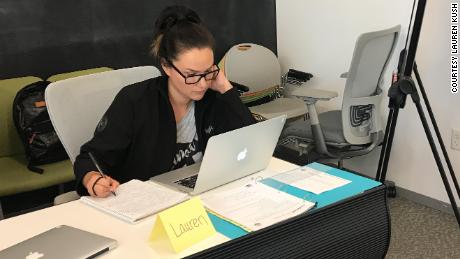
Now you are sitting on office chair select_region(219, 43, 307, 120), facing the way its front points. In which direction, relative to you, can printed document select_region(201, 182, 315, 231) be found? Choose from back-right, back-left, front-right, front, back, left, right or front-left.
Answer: front-right

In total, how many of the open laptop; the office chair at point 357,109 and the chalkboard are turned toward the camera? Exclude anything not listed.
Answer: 1

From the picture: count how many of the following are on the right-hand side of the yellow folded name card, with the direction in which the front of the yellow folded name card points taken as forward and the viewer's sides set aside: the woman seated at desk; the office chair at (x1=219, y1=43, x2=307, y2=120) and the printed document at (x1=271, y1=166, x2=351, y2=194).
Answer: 0

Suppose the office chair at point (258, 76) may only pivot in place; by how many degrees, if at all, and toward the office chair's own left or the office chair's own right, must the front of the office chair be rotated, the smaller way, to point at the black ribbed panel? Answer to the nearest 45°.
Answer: approximately 45° to the office chair's own right

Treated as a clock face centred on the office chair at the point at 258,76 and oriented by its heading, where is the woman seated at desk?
The woman seated at desk is roughly at 2 o'clock from the office chair.

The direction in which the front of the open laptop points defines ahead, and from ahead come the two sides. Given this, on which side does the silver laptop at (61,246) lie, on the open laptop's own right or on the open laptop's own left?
on the open laptop's own left

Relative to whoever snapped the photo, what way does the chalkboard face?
facing the viewer

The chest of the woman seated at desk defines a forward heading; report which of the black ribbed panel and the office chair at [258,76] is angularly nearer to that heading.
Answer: the black ribbed panel

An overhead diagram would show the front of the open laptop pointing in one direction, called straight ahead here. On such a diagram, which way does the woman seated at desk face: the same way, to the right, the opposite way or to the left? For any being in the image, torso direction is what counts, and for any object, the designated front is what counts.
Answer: the opposite way

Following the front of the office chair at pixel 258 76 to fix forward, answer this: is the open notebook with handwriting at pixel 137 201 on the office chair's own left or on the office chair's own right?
on the office chair's own right

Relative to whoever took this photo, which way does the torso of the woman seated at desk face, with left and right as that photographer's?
facing the viewer and to the right of the viewer

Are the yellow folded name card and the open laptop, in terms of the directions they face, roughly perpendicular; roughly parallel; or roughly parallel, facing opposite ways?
roughly parallel, facing opposite ways

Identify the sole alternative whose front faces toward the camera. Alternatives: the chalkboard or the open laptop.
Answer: the chalkboard

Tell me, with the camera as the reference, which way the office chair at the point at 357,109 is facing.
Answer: facing away from the viewer and to the left of the viewer

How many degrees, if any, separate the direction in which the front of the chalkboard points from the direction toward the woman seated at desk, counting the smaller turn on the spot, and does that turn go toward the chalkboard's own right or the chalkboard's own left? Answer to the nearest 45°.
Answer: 0° — it already faces them

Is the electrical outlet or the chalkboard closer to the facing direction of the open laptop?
the chalkboard

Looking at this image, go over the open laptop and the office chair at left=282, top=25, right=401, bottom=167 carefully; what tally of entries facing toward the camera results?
0
